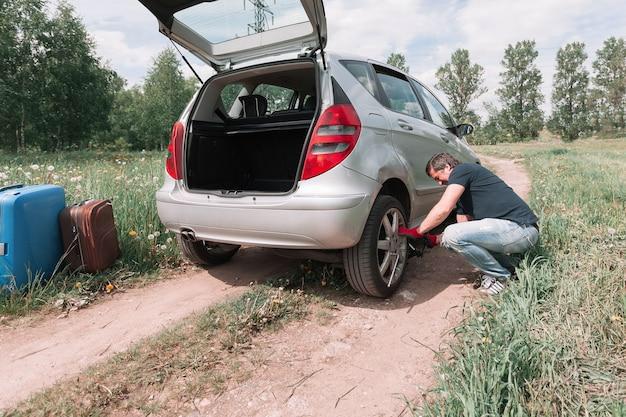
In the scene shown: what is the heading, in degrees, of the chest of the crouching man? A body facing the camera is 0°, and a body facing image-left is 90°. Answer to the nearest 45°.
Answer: approximately 90°

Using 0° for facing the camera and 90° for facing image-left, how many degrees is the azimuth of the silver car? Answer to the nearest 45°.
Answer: approximately 225°

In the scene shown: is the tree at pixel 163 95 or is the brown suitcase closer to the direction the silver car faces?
the tree

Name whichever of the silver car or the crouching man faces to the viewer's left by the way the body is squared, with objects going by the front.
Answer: the crouching man

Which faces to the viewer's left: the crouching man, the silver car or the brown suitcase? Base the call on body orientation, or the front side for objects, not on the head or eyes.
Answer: the crouching man
